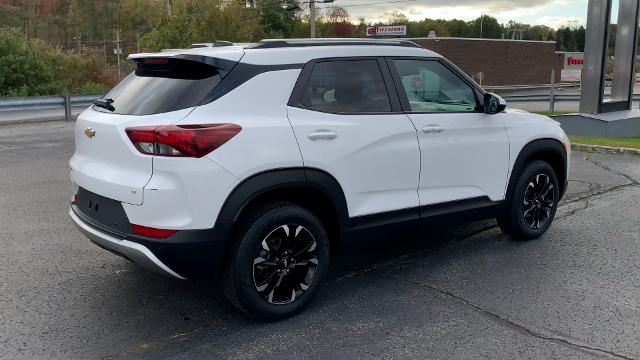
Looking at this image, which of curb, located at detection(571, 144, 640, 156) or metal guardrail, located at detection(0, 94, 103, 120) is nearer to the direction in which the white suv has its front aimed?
the curb

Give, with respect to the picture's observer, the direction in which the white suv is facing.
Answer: facing away from the viewer and to the right of the viewer

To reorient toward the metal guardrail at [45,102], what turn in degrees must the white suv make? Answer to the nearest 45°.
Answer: approximately 90° to its left

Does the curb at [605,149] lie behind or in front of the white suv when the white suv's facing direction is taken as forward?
in front

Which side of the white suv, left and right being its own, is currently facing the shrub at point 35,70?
left
